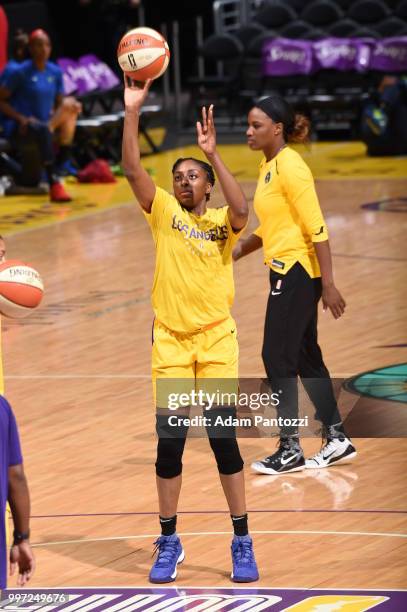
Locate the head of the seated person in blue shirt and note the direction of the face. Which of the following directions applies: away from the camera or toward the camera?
toward the camera

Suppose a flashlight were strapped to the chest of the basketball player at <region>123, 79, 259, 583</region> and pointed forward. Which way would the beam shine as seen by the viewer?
toward the camera

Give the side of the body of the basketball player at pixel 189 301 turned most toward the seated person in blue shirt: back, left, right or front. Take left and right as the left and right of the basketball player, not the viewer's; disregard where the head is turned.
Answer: back

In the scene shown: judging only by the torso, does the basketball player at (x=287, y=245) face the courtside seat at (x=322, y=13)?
no

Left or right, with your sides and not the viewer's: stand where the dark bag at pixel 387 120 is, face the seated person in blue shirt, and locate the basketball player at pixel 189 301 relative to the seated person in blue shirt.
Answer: left

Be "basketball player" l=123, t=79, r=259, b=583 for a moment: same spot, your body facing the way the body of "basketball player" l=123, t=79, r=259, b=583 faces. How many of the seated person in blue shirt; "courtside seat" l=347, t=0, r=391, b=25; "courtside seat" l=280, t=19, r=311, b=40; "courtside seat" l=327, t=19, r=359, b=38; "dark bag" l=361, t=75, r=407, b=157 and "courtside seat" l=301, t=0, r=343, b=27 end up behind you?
6

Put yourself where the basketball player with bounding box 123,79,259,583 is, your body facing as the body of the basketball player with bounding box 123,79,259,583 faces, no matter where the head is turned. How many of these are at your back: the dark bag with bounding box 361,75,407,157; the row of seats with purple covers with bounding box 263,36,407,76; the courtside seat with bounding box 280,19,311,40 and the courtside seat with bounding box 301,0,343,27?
4

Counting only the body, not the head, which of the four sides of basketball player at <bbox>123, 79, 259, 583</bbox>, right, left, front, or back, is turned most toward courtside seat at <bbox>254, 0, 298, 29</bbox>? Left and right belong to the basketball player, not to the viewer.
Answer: back

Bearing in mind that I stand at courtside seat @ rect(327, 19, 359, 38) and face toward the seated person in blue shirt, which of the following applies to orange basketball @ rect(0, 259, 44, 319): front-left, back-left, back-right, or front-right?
front-left

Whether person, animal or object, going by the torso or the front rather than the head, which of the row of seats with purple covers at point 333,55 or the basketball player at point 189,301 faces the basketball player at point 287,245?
the row of seats with purple covers

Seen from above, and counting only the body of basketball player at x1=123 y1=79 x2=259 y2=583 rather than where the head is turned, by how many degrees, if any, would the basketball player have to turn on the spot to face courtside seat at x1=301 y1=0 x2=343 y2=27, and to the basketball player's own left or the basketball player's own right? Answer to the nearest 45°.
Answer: approximately 180°

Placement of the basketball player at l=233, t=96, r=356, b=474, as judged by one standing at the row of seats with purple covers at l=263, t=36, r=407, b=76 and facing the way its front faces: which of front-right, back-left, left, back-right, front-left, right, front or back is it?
front

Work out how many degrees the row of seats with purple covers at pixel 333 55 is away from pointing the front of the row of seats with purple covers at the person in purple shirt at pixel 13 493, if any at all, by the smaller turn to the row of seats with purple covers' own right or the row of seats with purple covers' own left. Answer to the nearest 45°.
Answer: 0° — it already faces them
